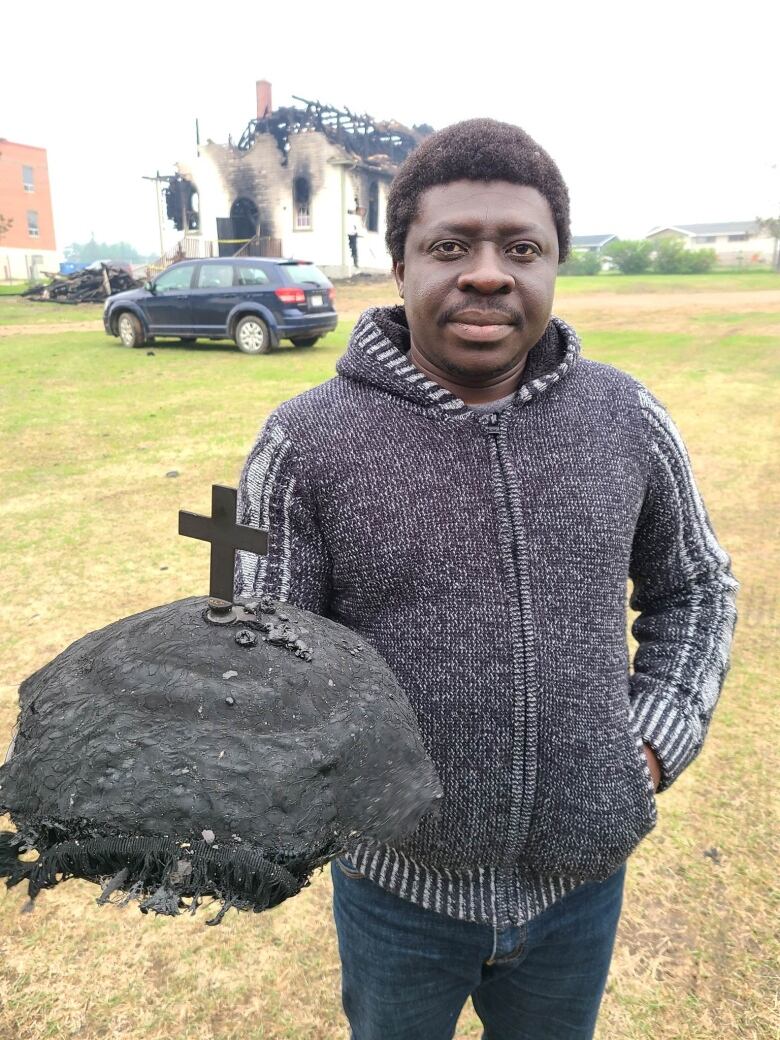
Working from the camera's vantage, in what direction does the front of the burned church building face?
facing the viewer and to the left of the viewer

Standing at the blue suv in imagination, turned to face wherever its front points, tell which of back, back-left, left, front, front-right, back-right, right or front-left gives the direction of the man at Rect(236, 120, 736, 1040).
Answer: back-left

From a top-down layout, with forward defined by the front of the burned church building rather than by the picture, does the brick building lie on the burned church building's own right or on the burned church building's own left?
on the burned church building's own right

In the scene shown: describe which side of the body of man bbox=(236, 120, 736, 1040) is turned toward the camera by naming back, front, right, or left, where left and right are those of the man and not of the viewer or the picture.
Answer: front

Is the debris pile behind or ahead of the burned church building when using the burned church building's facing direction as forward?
ahead

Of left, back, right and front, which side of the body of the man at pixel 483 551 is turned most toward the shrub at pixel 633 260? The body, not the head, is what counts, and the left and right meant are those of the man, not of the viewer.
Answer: back

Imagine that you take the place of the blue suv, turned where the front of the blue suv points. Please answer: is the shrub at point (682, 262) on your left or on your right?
on your right

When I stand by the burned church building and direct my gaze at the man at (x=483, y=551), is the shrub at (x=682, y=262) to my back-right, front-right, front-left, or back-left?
back-left

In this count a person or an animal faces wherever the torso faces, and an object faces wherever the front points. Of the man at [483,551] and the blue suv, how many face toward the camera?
1

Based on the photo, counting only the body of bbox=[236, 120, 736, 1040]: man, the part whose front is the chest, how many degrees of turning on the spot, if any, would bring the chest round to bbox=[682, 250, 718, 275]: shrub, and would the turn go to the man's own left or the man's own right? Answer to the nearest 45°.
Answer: approximately 180°

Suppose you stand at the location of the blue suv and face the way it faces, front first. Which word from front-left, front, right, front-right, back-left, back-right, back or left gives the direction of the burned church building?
front-right

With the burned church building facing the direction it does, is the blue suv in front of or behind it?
in front

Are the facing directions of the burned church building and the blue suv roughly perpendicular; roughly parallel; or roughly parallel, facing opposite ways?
roughly perpendicular

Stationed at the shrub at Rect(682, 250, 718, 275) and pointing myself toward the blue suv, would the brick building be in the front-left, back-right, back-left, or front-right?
front-right

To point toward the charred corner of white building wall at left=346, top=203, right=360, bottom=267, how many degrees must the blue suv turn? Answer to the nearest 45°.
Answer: approximately 45° to its right

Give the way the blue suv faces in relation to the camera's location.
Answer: facing away from the viewer and to the left of the viewer
